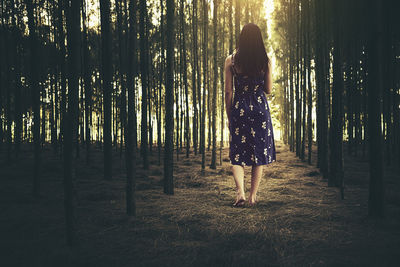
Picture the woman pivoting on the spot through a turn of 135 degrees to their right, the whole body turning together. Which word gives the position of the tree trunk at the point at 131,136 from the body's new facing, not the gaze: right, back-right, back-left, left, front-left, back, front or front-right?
right

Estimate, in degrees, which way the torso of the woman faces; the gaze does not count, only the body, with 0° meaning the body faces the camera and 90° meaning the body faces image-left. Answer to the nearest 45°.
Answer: approximately 180°

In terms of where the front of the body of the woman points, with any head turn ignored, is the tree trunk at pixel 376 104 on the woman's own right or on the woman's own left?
on the woman's own right

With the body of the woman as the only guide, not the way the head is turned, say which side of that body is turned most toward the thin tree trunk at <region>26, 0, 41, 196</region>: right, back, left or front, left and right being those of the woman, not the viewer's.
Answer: left

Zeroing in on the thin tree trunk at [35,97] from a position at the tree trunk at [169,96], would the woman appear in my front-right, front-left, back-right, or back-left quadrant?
back-left

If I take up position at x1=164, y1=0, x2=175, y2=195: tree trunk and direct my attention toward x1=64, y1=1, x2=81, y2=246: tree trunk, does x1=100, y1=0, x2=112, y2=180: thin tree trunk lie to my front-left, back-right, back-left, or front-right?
back-right

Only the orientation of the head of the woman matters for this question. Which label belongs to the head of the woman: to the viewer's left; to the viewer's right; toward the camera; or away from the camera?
away from the camera

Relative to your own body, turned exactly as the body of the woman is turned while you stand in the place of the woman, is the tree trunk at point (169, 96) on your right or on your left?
on your left

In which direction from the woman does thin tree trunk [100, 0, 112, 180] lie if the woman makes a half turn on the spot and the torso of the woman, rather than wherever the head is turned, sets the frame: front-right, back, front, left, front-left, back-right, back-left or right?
back-right

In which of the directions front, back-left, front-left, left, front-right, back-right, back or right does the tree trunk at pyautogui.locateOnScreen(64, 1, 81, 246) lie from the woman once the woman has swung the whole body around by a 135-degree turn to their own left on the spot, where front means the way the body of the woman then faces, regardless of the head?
front

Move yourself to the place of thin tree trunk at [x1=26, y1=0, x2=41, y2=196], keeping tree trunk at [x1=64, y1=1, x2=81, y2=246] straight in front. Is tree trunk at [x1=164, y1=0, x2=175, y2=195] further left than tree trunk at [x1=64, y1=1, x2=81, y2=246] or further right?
left
